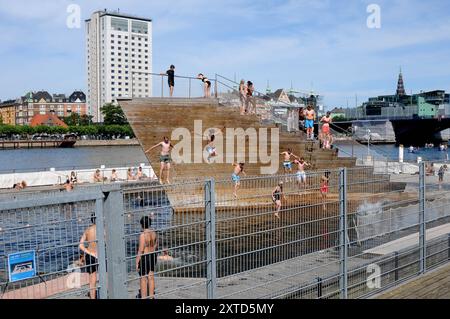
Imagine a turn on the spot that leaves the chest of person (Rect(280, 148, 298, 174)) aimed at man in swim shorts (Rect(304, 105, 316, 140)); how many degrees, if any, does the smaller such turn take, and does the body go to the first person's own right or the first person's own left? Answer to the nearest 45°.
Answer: approximately 135° to the first person's own left

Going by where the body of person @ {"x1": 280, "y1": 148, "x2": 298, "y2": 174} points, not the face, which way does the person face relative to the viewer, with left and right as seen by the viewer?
facing the viewer

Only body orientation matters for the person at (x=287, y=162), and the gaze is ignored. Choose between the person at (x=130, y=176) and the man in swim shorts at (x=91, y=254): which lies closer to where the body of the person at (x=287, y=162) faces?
the man in swim shorts

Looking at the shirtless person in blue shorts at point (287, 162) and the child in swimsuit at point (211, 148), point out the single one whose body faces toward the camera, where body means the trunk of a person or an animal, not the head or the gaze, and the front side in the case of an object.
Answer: the shirtless person in blue shorts

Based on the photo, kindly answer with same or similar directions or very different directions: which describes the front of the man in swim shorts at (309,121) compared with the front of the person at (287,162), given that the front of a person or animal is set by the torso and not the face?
same or similar directions

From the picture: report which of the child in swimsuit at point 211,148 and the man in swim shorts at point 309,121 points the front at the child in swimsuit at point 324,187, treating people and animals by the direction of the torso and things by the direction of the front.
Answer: the man in swim shorts

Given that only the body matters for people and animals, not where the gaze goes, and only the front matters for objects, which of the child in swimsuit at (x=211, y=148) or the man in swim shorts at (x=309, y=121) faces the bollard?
the man in swim shorts

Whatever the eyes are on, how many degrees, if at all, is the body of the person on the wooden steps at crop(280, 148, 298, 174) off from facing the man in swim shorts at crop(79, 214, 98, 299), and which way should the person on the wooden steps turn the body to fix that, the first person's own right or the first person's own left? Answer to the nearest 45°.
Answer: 0° — they already face them

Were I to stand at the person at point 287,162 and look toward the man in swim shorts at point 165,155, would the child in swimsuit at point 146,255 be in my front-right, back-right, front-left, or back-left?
front-left

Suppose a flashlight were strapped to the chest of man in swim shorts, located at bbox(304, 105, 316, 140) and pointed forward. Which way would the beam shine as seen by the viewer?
toward the camera
